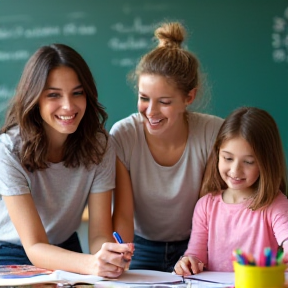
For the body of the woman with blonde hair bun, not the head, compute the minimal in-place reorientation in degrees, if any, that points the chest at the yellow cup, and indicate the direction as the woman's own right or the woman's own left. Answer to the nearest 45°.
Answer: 0° — they already face it

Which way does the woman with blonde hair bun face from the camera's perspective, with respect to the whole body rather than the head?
toward the camera

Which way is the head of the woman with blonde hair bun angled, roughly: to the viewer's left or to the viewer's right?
to the viewer's left

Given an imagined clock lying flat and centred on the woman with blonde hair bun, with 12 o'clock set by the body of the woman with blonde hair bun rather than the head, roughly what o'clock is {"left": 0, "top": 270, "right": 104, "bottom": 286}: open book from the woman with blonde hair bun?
The open book is roughly at 1 o'clock from the woman with blonde hair bun.
